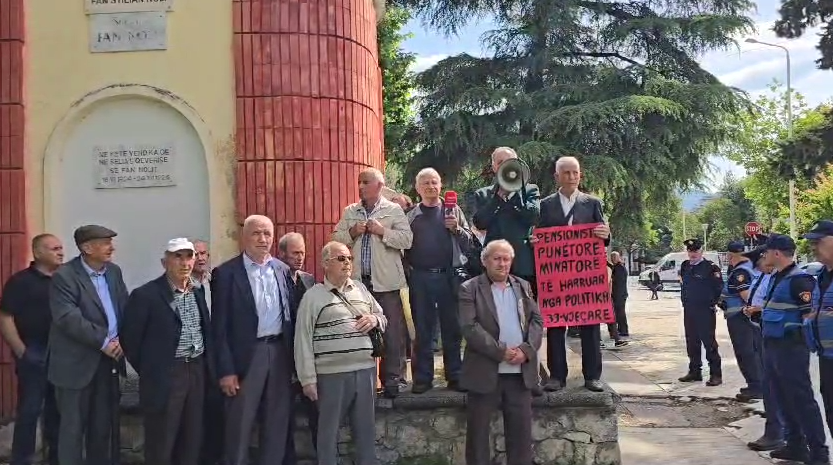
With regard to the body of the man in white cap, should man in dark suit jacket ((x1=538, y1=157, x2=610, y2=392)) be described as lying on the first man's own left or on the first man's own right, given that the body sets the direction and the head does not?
on the first man's own left

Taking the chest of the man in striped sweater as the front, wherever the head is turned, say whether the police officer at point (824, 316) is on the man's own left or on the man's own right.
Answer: on the man's own left

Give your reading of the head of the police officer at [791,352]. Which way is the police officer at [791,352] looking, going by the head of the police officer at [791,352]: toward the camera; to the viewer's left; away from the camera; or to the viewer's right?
to the viewer's left

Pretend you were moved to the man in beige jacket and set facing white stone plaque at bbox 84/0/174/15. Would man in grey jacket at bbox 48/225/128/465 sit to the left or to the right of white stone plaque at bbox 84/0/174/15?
left

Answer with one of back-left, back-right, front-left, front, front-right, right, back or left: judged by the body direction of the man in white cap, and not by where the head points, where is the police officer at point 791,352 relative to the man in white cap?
front-left

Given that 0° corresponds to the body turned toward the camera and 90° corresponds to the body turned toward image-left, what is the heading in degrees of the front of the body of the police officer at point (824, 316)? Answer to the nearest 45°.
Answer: approximately 90°

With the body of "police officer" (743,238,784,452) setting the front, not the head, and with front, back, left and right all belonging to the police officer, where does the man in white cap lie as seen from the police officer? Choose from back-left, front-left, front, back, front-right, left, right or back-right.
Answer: front-left

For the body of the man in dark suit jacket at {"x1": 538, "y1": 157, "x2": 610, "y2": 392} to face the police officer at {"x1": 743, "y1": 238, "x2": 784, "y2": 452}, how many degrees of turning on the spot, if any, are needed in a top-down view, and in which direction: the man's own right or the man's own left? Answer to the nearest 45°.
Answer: approximately 135° to the man's own left

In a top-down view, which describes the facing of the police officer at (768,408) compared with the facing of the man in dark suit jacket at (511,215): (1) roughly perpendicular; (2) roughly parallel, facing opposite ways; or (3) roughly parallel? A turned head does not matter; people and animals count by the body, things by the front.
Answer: roughly perpendicular

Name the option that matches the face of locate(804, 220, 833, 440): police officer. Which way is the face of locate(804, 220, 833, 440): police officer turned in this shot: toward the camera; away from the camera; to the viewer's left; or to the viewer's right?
to the viewer's left
